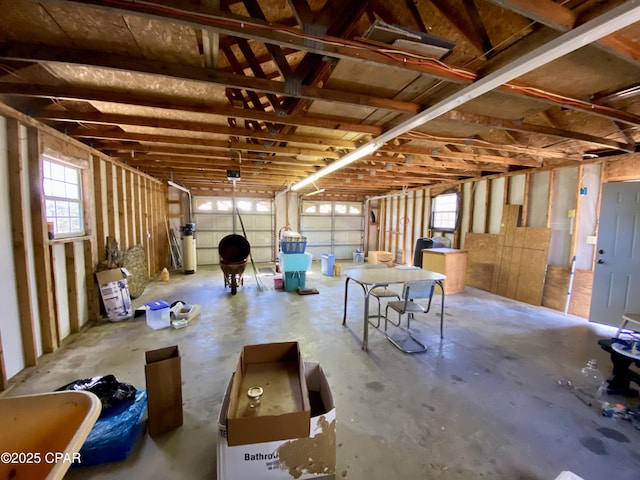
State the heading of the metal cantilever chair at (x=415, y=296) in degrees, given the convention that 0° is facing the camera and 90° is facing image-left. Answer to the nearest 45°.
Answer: approximately 135°

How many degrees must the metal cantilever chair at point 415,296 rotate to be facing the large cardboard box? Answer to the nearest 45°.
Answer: approximately 135° to its left

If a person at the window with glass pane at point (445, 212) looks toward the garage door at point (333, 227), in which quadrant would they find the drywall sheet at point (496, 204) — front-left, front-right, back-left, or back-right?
back-left

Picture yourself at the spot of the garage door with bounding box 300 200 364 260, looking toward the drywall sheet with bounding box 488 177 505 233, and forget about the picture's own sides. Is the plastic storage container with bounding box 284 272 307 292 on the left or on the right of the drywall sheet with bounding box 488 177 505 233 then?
right

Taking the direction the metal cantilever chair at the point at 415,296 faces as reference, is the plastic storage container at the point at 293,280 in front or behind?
in front

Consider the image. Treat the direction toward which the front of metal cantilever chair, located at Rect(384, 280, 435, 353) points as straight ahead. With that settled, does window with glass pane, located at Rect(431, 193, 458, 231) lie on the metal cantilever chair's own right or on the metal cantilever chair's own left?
on the metal cantilever chair's own right

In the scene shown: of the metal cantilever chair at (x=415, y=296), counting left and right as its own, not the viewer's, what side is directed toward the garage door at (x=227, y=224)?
front

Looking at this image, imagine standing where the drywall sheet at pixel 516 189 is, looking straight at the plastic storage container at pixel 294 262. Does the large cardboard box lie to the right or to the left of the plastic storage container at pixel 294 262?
left

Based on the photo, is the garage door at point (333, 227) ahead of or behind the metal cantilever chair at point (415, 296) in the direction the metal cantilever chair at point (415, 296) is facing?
ahead

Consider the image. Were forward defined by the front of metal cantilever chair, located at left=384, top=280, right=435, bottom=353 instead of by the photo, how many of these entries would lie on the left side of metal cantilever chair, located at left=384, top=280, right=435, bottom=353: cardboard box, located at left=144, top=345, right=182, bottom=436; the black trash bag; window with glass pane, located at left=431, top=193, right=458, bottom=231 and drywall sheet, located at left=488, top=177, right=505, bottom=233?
2

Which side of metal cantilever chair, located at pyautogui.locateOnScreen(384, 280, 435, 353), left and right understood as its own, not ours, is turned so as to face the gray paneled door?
right

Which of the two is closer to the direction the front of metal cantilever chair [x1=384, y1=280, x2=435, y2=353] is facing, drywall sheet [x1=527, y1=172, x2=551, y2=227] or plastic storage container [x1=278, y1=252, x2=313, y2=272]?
the plastic storage container

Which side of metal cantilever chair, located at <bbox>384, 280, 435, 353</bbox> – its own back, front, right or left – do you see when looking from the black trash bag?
left
